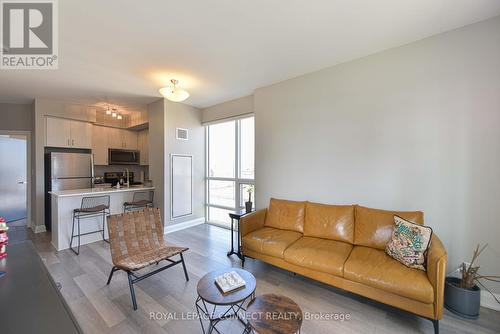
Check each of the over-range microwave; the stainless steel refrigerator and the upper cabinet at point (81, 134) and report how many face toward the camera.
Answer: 3

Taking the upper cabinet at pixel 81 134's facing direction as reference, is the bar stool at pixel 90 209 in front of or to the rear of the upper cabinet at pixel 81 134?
in front

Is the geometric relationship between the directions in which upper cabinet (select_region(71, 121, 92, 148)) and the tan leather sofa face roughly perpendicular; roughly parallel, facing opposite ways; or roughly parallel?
roughly perpendicular

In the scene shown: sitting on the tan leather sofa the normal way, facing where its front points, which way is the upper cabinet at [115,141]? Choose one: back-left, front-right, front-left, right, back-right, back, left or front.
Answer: front-right

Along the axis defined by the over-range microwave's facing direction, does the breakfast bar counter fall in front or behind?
in front

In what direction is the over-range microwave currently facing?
toward the camera

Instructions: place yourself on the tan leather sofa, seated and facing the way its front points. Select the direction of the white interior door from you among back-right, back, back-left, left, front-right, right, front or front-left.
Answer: front-right

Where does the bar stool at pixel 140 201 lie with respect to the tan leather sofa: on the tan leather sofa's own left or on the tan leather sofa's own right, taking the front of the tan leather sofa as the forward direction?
on the tan leather sofa's own right

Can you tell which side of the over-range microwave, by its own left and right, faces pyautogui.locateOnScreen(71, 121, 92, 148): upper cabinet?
right

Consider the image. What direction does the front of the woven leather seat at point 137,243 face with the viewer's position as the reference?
facing the viewer and to the right of the viewer

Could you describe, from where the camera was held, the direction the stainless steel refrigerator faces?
facing the viewer

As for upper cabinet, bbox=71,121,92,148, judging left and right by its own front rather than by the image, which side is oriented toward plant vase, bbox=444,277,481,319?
front

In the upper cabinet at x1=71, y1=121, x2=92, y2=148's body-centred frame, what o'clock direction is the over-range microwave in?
The over-range microwave is roughly at 9 o'clock from the upper cabinet.

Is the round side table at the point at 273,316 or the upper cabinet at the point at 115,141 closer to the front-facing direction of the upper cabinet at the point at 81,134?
the round side table

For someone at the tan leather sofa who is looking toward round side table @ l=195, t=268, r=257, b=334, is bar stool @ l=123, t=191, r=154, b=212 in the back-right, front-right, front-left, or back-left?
front-right

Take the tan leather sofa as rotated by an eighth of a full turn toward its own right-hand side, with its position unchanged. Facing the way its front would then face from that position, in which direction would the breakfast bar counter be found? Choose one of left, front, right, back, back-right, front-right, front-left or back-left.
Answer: front

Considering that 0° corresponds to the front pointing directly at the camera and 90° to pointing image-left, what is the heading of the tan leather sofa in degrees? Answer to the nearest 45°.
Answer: approximately 45°

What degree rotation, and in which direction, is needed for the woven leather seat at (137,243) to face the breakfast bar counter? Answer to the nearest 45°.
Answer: approximately 180°
